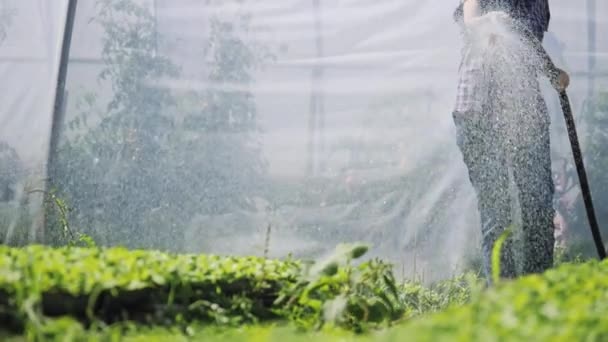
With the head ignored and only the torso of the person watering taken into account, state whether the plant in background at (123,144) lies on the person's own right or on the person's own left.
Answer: on the person's own right

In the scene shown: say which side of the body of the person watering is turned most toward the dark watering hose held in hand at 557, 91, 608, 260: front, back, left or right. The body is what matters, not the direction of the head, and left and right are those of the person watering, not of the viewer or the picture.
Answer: back
